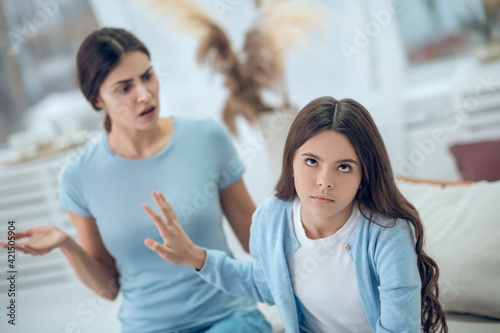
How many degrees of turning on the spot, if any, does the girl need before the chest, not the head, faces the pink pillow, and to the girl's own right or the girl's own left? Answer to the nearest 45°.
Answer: approximately 135° to the girl's own left

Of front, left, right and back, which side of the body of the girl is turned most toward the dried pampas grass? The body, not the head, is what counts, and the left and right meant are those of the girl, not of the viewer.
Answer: back

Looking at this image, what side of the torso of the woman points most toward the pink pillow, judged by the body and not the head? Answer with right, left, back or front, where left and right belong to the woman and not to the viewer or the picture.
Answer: left

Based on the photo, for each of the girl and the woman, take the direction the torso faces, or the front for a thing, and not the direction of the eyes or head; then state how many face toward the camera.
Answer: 2

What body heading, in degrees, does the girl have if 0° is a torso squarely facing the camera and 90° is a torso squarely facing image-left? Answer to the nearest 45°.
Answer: approximately 0°

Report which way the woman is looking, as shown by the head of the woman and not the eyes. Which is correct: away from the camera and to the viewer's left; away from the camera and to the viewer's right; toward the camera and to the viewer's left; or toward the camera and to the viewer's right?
toward the camera and to the viewer's right

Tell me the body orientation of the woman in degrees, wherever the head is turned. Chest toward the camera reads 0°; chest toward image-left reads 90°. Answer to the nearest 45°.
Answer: approximately 0°

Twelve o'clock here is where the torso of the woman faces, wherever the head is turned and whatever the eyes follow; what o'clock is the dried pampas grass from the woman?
The dried pampas grass is roughly at 7 o'clock from the woman.

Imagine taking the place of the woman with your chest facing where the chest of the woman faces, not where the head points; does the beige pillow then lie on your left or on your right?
on your left
